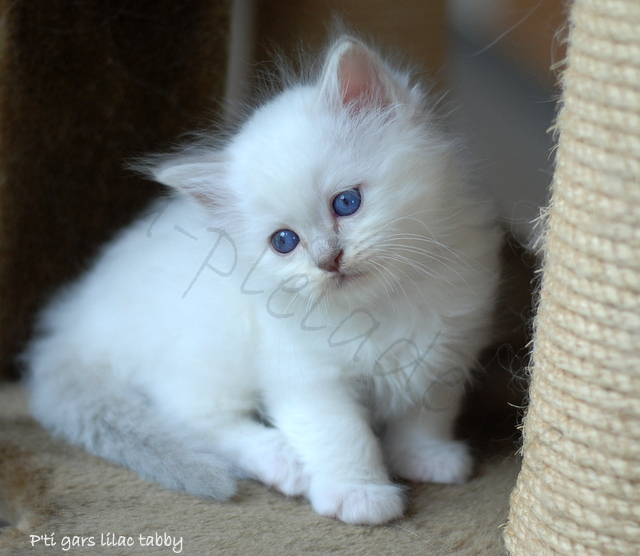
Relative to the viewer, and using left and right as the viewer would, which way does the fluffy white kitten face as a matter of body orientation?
facing the viewer and to the right of the viewer
